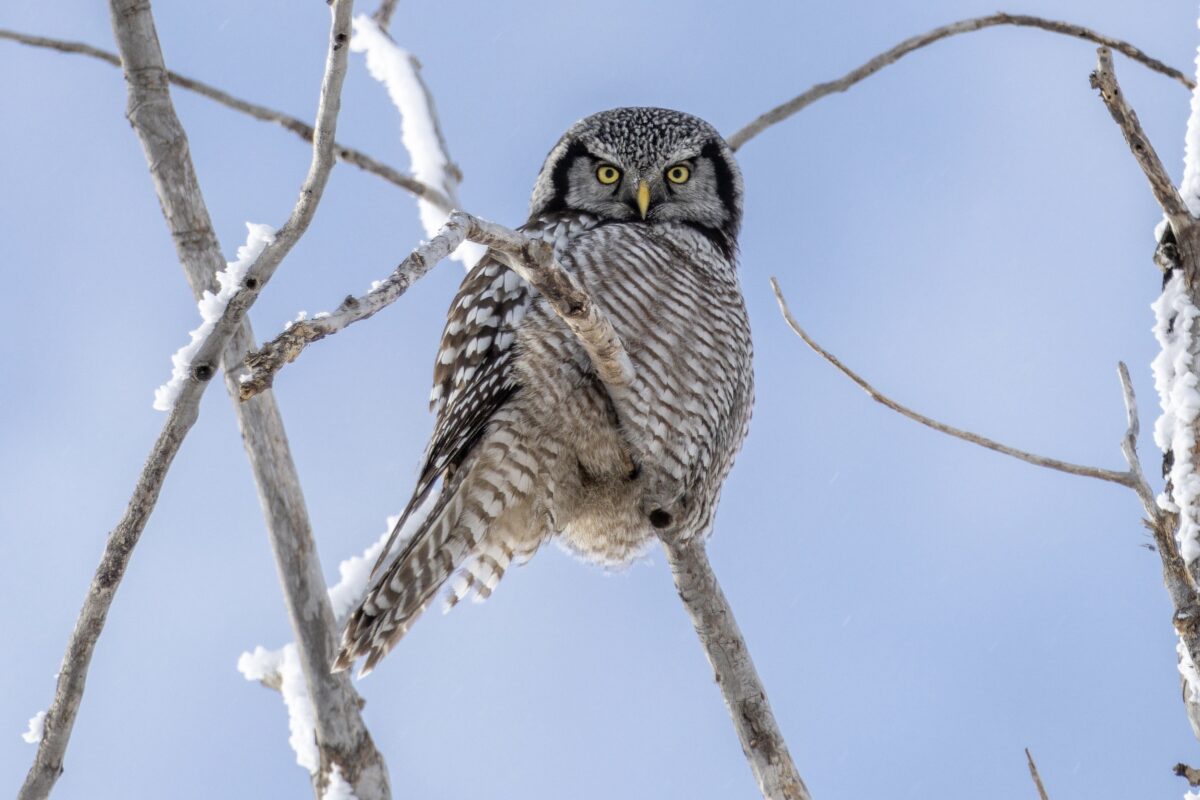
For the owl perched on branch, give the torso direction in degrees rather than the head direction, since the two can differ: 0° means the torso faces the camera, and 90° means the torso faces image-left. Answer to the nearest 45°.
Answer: approximately 315°
